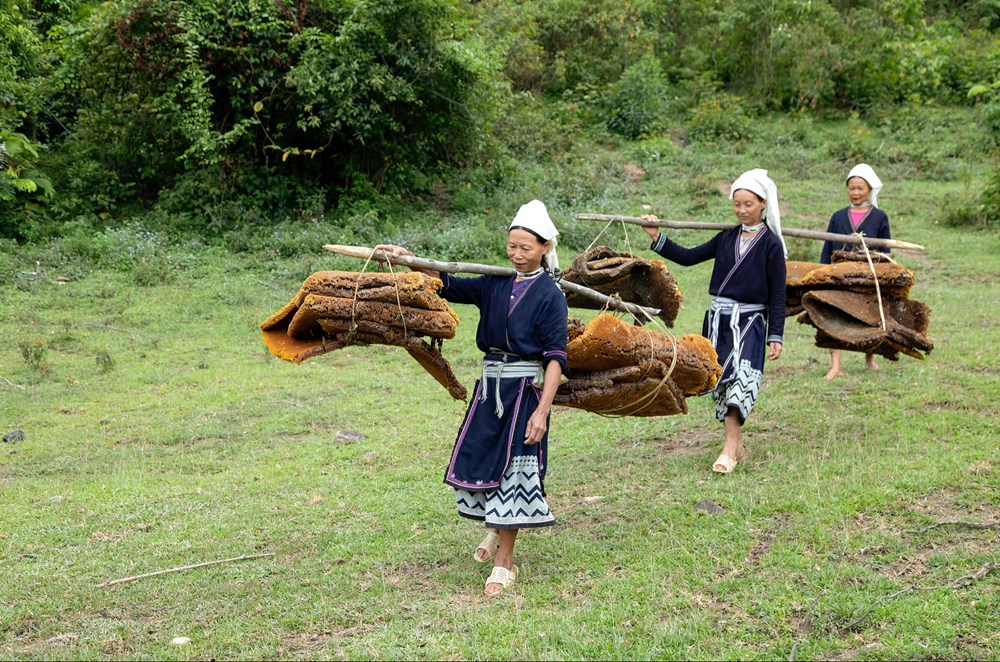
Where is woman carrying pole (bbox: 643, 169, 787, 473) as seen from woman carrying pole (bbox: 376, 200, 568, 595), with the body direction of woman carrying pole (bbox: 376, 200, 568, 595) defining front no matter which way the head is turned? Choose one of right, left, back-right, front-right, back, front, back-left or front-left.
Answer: back

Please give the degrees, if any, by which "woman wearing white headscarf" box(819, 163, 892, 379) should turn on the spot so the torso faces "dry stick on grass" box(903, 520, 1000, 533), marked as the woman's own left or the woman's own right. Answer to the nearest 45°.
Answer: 0° — they already face it

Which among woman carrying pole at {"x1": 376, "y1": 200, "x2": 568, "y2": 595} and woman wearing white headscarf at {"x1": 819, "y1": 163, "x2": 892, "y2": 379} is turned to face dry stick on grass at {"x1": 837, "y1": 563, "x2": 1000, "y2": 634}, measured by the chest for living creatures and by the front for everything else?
woman wearing white headscarf at {"x1": 819, "y1": 163, "x2": 892, "y2": 379}

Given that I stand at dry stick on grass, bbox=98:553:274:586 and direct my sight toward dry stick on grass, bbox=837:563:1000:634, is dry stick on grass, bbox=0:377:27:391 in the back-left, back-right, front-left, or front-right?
back-left

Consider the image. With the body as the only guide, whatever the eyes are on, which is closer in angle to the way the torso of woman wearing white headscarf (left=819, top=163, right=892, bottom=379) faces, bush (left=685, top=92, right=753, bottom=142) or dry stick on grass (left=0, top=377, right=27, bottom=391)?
the dry stick on grass

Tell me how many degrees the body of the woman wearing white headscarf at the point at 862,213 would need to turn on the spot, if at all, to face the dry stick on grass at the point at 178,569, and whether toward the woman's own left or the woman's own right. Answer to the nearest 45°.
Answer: approximately 45° to the woman's own right

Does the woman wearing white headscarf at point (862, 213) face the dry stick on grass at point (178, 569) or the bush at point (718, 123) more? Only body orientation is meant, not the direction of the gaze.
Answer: the dry stick on grass

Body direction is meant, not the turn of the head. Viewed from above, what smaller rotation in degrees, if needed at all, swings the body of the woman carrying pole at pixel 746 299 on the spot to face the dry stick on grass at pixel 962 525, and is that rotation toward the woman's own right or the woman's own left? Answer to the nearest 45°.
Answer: approximately 90° to the woman's own left

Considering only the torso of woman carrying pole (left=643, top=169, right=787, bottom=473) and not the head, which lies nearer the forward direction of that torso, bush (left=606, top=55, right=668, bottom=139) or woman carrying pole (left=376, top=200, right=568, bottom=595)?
the woman carrying pole

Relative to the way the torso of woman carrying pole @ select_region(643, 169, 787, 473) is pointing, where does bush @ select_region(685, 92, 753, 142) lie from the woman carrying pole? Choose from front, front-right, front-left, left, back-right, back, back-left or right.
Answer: back-right
